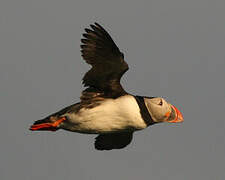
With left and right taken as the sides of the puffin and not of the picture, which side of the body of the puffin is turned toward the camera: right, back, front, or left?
right
